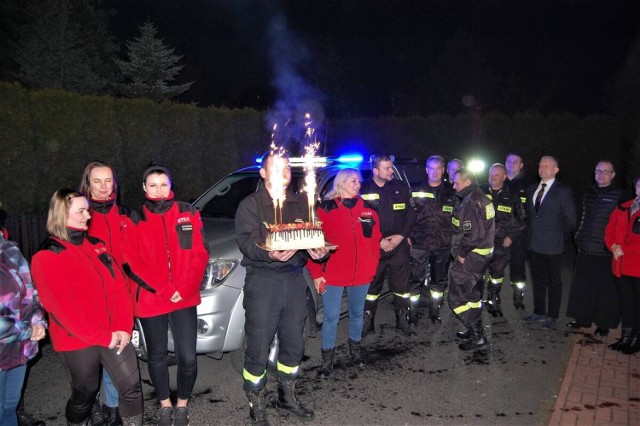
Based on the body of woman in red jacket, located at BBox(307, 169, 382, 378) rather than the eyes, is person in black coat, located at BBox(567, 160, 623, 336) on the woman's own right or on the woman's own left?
on the woman's own left

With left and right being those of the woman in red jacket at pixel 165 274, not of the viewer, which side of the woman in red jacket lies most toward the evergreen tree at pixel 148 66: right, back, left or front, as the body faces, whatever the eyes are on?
back

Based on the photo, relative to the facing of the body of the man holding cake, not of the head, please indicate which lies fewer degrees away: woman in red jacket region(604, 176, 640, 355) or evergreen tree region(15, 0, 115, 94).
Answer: the woman in red jacket

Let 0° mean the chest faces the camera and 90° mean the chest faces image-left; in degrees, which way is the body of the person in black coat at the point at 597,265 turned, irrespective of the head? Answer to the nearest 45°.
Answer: approximately 45°

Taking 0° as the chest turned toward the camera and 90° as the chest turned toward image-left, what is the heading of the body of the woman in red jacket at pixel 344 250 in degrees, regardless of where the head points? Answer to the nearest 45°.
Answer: approximately 0°

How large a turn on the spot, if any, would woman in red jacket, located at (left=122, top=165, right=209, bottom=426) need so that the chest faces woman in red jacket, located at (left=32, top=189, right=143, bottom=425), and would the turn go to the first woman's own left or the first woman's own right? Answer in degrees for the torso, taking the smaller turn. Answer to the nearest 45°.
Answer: approximately 45° to the first woman's own right

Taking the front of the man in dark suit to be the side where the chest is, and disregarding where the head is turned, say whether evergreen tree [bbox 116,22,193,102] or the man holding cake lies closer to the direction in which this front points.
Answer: the man holding cake

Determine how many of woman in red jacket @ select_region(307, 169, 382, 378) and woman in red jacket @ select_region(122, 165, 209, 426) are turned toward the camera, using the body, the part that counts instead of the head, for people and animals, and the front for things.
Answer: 2
